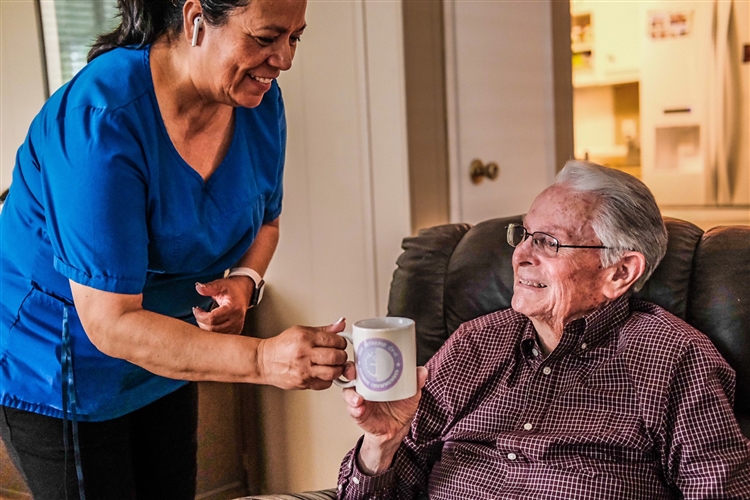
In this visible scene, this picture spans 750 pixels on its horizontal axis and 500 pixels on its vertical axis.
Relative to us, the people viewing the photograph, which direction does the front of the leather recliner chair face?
facing the viewer

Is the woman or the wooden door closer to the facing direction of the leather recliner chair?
the woman

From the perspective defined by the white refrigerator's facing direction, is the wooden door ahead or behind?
ahead

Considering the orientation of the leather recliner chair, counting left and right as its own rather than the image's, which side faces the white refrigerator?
back

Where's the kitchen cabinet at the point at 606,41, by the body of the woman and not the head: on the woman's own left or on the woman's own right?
on the woman's own left

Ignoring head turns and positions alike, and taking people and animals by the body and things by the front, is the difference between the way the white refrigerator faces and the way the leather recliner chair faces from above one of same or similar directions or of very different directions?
same or similar directions

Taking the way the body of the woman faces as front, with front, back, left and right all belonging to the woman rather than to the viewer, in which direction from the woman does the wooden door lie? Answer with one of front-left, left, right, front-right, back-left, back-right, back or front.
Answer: left

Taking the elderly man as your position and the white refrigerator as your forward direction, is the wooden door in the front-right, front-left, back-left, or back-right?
front-left

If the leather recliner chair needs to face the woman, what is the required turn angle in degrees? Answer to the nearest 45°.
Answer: approximately 45° to its right

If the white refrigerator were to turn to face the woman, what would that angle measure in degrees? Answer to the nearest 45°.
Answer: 0° — it already faces them

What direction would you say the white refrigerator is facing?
toward the camera

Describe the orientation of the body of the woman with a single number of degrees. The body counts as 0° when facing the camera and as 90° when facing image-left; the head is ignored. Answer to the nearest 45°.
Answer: approximately 315°

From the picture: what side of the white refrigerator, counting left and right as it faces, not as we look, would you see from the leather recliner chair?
front

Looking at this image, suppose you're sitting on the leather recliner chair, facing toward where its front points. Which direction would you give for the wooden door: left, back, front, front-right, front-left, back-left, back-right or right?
back

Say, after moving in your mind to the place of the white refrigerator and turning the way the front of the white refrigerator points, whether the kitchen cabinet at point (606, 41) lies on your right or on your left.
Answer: on your right
